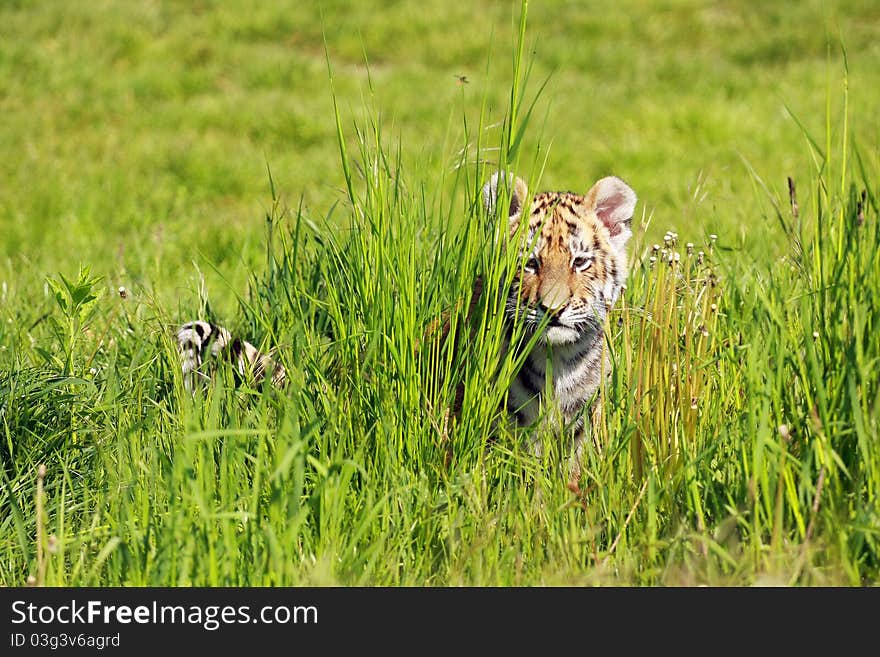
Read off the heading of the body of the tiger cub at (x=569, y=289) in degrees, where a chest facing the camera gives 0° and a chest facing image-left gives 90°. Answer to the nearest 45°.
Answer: approximately 0°

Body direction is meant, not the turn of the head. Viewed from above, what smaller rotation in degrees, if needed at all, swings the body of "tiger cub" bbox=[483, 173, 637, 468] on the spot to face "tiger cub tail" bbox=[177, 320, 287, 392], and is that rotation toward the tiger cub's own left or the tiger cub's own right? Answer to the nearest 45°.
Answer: approximately 90° to the tiger cub's own right
